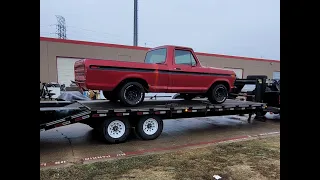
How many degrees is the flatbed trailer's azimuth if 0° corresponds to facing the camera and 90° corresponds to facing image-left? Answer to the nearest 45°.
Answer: approximately 270°

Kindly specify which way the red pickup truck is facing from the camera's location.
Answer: facing away from the viewer and to the right of the viewer
